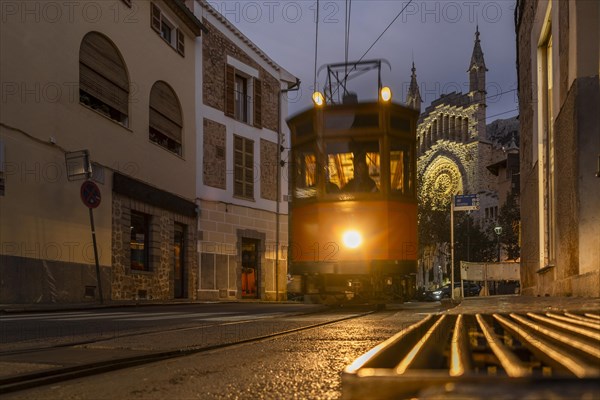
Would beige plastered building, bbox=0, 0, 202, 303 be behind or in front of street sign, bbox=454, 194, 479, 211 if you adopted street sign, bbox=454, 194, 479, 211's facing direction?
in front

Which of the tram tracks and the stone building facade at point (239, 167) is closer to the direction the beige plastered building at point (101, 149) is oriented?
the tram tracks

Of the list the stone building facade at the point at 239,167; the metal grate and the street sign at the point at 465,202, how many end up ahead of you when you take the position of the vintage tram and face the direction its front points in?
1

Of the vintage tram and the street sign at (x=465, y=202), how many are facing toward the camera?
2

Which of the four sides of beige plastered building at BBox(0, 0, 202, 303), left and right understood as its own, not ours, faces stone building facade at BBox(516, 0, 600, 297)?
front

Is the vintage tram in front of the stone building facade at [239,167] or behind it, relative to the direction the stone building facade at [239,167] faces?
in front

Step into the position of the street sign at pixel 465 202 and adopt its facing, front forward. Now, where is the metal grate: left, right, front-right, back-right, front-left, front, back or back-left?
front

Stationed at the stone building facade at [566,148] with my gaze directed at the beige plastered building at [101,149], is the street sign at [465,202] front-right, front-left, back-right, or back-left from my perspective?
front-right

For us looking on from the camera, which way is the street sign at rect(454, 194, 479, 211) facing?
facing the viewer

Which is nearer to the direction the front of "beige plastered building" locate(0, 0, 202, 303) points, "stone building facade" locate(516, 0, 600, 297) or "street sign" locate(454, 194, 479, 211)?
the stone building facade

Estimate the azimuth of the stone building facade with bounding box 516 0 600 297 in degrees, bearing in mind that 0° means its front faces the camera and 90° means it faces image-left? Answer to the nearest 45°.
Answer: approximately 45°

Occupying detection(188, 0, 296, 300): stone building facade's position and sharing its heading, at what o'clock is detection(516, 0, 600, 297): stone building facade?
detection(516, 0, 600, 297): stone building facade is roughly at 1 o'clock from detection(188, 0, 296, 300): stone building facade.

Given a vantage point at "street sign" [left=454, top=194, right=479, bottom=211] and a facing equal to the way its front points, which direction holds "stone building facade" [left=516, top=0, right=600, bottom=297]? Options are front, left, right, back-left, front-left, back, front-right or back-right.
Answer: front

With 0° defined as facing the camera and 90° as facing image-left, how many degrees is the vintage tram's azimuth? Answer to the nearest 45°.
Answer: approximately 0°
